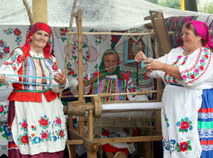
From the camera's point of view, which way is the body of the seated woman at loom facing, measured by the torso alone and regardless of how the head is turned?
toward the camera

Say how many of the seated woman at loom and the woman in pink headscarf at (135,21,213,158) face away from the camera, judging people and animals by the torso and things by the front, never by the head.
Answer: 0

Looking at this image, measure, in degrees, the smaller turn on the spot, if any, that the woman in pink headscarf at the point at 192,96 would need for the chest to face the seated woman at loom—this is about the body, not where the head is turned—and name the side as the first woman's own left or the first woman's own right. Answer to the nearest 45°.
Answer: approximately 90° to the first woman's own right

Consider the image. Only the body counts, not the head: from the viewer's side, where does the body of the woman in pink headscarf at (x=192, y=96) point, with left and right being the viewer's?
facing the viewer and to the left of the viewer

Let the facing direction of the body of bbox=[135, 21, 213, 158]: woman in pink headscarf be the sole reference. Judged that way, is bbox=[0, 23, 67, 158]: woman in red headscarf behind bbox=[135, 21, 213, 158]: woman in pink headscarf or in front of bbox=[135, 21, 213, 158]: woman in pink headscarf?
in front

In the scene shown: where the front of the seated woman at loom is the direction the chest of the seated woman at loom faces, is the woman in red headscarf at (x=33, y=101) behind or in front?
in front

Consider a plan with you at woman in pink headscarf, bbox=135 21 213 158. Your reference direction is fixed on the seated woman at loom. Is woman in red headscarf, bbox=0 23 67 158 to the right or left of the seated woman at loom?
left

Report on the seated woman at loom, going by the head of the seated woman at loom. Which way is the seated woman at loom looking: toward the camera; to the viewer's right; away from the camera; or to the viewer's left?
toward the camera

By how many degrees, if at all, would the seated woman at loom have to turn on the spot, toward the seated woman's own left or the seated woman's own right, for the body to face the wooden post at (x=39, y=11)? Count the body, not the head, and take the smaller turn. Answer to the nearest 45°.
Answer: approximately 45° to the seated woman's own right

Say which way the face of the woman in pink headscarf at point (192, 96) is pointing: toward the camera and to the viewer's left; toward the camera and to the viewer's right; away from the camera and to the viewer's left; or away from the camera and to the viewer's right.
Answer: toward the camera and to the viewer's left
